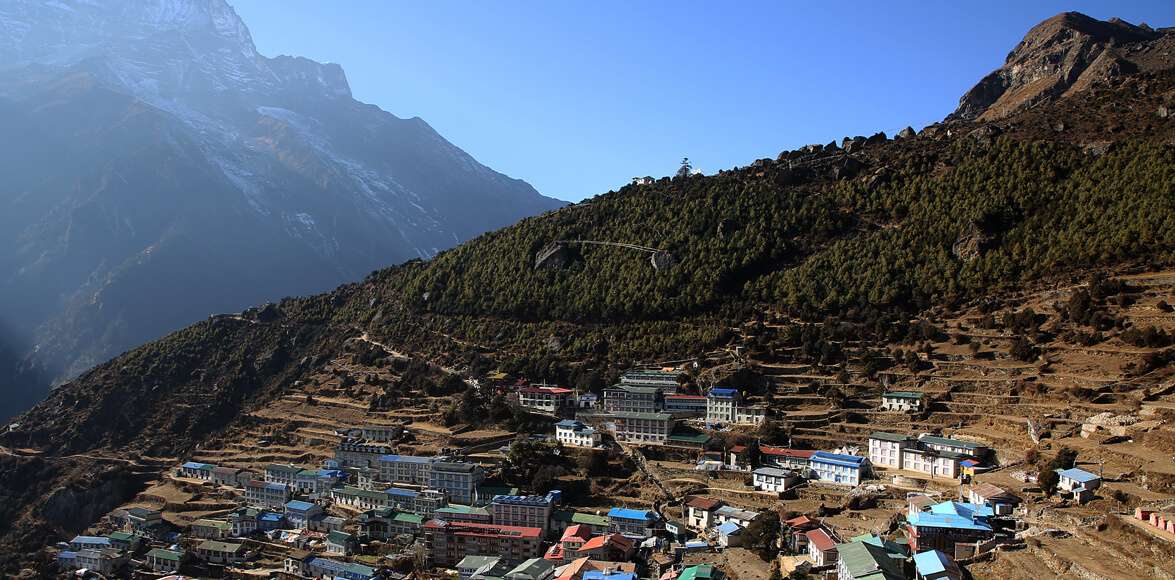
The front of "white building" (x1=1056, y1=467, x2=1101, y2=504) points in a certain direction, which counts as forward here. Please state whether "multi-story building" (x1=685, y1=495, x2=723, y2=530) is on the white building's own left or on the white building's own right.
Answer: on the white building's own right

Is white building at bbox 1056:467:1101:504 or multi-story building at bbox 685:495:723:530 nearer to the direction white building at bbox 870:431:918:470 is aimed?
the multi-story building

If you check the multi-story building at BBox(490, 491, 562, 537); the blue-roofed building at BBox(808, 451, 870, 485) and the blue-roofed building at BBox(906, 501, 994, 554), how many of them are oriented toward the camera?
3

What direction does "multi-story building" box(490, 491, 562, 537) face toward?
toward the camera

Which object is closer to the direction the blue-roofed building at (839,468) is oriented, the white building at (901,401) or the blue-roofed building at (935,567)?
the blue-roofed building

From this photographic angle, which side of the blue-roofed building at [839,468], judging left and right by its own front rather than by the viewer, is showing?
front

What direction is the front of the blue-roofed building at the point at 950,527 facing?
toward the camera

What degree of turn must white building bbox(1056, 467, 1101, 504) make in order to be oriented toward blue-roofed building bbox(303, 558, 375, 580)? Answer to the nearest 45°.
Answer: approximately 45° to its right

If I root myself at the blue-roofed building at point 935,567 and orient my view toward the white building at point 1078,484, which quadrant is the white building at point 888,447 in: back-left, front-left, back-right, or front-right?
front-left

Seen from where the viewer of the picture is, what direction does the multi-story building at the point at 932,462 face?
facing the viewer and to the left of the viewer

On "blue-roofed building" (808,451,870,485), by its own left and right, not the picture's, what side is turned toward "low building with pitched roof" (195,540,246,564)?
right

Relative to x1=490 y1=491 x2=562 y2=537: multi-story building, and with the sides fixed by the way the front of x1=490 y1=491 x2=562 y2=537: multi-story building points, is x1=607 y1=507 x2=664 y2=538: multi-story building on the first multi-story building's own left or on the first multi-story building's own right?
on the first multi-story building's own left

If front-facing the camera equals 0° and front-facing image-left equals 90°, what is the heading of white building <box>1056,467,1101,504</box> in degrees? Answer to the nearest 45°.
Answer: approximately 45°
